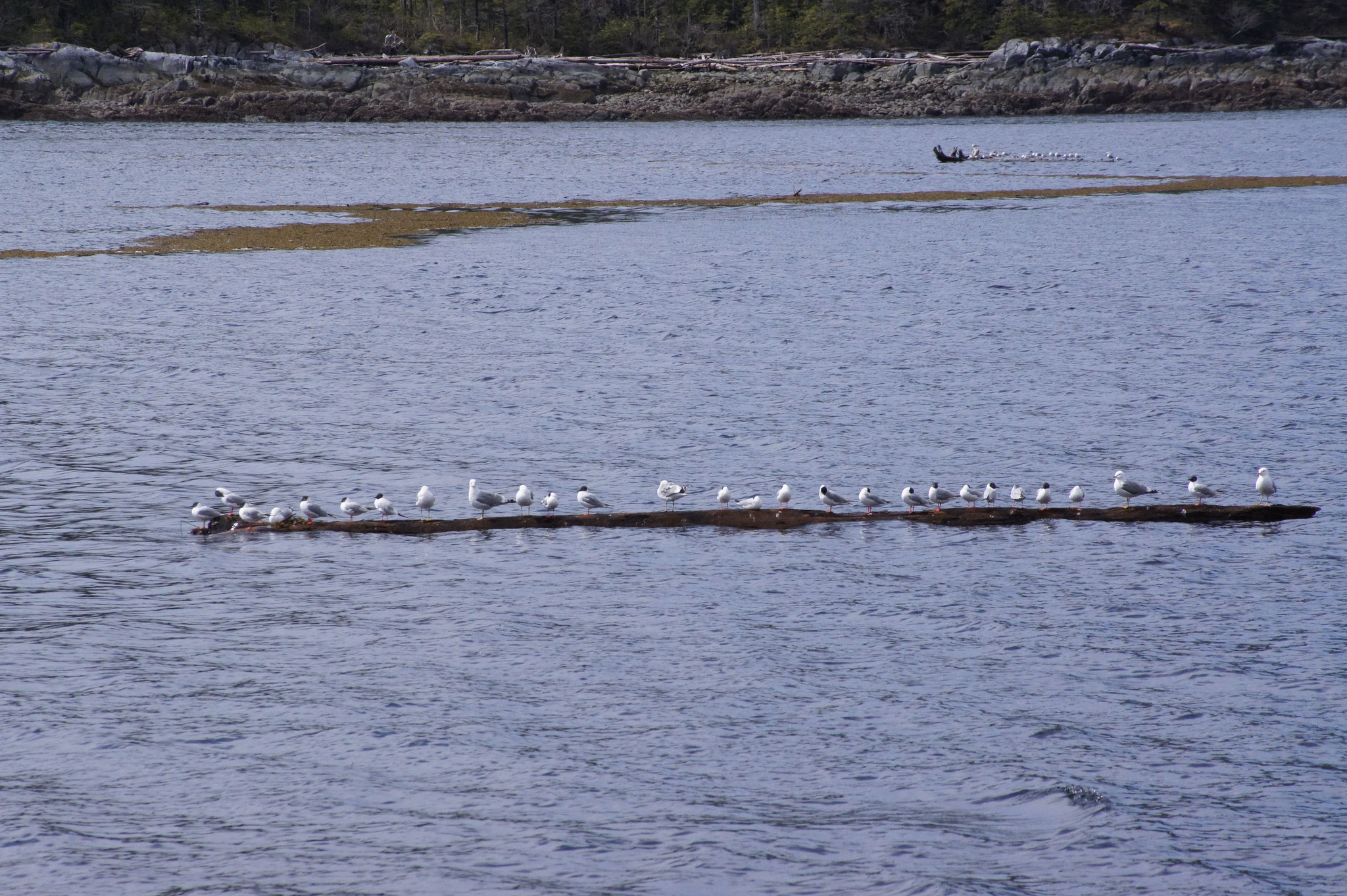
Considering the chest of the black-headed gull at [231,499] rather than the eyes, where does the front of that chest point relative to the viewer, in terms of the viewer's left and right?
facing to the left of the viewer

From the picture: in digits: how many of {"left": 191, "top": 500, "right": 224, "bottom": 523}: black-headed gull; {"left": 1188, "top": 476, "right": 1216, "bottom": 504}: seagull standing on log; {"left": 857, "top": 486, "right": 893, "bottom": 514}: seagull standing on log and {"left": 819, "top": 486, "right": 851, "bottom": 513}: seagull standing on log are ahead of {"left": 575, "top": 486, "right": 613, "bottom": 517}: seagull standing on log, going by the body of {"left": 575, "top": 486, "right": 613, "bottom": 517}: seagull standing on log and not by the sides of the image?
1

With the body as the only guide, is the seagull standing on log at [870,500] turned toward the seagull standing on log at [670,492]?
yes

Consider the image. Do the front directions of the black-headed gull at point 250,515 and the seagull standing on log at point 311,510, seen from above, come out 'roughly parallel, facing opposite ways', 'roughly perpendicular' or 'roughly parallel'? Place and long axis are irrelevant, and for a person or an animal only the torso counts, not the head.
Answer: roughly parallel

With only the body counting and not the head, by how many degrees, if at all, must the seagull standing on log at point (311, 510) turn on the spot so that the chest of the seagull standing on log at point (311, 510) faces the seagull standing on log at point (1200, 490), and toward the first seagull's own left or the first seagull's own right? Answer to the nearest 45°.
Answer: approximately 180°

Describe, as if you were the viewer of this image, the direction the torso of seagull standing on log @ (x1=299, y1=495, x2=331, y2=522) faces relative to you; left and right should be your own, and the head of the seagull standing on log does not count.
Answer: facing to the left of the viewer

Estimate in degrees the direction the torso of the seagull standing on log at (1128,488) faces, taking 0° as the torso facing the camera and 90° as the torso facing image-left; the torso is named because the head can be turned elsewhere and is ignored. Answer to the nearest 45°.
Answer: approximately 90°

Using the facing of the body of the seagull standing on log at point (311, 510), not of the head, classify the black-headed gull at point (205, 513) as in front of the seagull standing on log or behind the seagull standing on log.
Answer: in front

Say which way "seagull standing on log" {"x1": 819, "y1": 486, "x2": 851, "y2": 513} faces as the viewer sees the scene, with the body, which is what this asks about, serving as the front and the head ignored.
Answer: to the viewer's left

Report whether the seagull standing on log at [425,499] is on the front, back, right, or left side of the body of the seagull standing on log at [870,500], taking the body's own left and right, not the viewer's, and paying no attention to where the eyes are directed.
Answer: front

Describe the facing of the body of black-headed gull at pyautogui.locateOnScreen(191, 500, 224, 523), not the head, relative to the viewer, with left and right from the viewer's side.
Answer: facing to the left of the viewer

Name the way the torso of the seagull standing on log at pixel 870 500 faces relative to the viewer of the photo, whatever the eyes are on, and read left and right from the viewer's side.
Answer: facing to the left of the viewer

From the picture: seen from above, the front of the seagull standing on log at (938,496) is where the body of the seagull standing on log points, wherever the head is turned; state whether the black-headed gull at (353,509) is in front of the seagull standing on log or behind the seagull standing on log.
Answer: in front

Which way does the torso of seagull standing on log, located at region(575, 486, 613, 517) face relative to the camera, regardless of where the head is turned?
to the viewer's left
